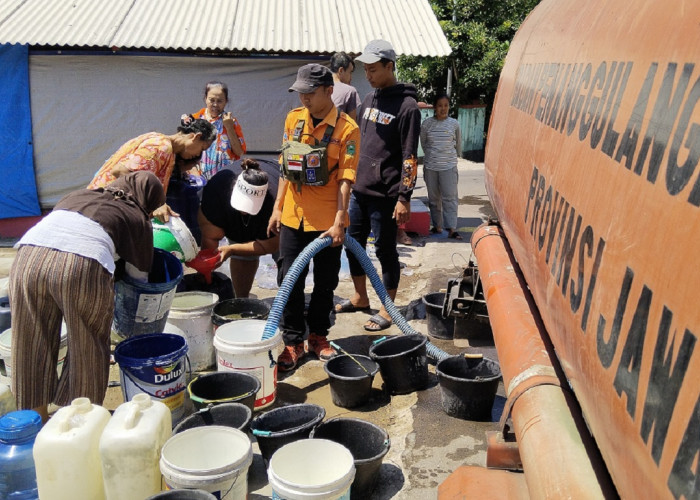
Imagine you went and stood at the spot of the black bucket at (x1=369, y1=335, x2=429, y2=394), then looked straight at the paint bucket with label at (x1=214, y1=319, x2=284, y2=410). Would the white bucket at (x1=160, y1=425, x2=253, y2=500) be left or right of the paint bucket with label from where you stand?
left

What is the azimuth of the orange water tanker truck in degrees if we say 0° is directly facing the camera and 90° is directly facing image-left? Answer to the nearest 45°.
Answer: approximately 315°

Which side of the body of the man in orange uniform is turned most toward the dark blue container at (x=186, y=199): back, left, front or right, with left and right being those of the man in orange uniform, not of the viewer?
right

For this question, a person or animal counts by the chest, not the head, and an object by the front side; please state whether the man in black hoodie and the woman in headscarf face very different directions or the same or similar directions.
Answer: very different directions

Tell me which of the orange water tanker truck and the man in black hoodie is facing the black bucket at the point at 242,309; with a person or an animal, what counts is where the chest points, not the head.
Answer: the man in black hoodie

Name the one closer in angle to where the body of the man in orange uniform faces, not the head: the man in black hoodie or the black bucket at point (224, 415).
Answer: the black bucket

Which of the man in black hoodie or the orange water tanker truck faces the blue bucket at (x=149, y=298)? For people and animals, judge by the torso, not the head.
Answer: the man in black hoodie

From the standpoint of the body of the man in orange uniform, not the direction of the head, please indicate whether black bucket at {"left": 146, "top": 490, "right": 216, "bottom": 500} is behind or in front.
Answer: in front

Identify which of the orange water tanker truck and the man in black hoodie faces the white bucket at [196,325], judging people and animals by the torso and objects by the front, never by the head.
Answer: the man in black hoodie

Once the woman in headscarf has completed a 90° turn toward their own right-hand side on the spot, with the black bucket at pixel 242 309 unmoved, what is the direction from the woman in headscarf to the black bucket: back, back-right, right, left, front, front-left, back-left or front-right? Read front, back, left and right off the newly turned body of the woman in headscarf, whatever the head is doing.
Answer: left

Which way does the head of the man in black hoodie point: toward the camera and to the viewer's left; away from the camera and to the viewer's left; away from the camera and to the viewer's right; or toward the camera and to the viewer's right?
toward the camera and to the viewer's left
